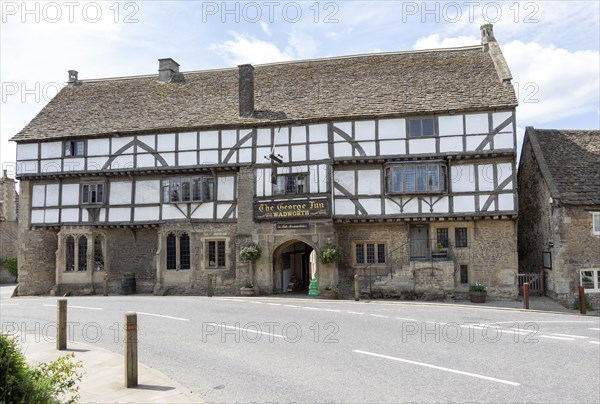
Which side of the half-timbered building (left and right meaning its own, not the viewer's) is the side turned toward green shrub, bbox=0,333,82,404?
front

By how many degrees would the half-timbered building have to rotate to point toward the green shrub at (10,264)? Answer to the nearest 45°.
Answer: approximately 135° to its right

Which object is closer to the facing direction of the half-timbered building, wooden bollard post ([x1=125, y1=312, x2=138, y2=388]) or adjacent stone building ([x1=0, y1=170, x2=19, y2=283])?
the wooden bollard post

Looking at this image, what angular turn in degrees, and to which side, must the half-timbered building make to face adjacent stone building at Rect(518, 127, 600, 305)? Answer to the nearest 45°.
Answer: approximately 90° to its left

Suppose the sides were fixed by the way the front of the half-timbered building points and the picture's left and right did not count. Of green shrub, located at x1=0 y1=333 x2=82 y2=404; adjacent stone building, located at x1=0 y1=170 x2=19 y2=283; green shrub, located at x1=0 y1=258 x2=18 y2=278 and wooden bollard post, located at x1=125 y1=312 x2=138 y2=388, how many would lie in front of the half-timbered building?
2

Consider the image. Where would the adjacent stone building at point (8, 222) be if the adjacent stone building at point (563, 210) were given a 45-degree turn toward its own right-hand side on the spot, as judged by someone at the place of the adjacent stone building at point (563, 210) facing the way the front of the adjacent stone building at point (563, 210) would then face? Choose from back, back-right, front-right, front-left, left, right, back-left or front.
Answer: front-right

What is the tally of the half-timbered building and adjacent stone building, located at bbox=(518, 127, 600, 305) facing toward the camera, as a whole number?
2

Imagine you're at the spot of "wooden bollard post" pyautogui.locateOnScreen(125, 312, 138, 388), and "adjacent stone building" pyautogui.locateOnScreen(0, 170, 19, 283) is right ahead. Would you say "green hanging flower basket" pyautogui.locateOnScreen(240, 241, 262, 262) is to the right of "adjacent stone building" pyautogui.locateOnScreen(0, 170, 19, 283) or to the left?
right

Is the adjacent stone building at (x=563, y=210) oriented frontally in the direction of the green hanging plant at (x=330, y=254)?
no

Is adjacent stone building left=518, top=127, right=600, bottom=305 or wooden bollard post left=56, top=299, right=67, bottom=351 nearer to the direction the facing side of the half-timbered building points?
the wooden bollard post

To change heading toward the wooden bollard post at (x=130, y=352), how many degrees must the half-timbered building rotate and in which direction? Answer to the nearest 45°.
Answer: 0° — it already faces it

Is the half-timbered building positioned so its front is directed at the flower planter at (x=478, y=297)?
no

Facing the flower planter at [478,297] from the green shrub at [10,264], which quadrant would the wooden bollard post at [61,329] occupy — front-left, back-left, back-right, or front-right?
front-right

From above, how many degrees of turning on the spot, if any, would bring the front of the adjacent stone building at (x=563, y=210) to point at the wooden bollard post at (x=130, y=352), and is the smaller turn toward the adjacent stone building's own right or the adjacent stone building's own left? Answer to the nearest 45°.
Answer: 0° — it already faces it

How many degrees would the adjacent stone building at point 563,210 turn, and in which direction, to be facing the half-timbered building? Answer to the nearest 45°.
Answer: approximately 90° to its right

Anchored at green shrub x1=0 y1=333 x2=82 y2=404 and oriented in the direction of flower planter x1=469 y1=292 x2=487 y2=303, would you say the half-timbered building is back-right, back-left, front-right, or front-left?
front-left

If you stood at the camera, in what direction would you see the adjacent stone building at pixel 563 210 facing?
facing the viewer
